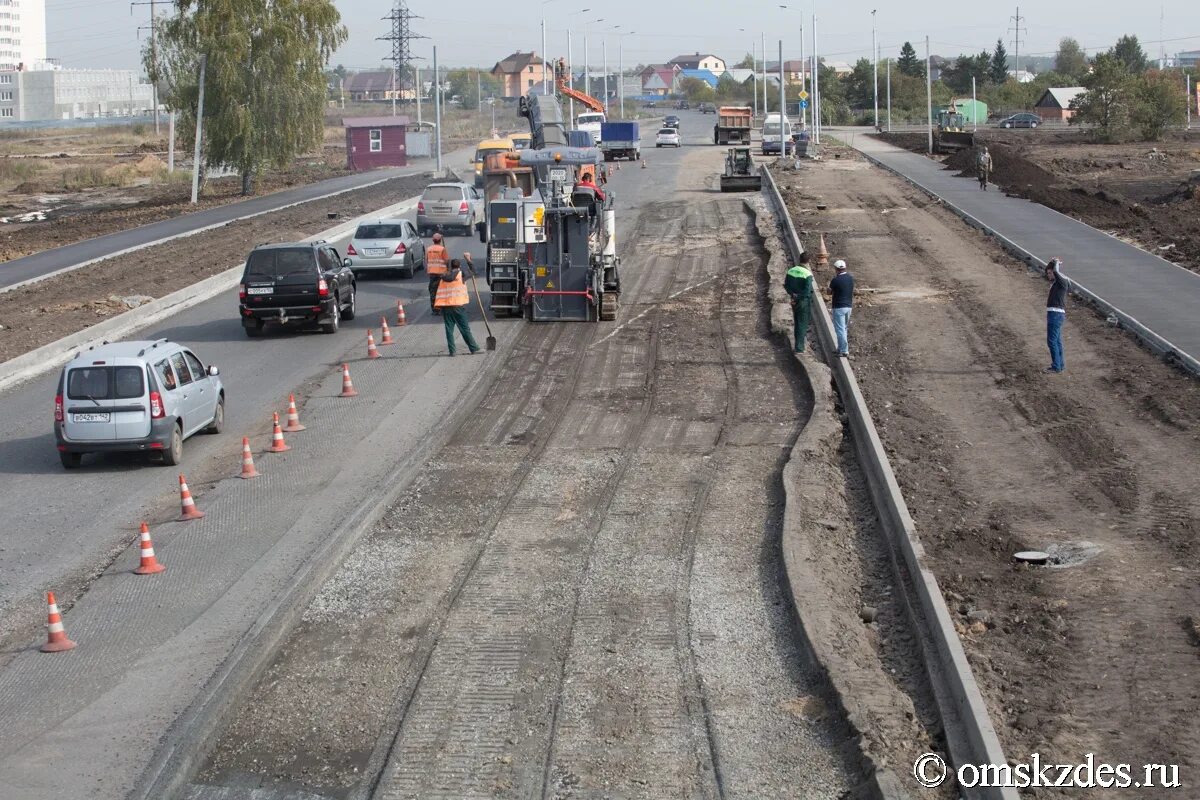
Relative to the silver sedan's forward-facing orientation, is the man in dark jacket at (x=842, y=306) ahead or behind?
behind

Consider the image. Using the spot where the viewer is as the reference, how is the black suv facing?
facing away from the viewer and to the right of the viewer

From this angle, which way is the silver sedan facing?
away from the camera

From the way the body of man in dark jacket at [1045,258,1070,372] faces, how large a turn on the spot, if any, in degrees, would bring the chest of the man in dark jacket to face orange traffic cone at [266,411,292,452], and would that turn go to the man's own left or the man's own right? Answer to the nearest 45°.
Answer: approximately 45° to the man's own left

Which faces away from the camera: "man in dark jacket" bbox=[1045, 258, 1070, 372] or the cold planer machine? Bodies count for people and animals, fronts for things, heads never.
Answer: the cold planer machine

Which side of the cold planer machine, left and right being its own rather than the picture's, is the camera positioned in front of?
back

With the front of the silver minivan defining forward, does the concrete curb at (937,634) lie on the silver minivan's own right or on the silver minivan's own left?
on the silver minivan's own right

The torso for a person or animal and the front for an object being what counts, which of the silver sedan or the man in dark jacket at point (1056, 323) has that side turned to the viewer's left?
the man in dark jacket

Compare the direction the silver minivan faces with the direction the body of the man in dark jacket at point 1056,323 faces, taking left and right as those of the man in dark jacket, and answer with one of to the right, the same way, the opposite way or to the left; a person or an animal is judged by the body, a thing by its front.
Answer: to the right

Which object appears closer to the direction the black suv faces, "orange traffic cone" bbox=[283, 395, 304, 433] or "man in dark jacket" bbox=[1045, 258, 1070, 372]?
the man in dark jacket

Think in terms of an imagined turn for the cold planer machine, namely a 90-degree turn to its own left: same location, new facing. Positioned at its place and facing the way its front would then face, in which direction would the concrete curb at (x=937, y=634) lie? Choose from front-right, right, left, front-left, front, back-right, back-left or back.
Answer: left

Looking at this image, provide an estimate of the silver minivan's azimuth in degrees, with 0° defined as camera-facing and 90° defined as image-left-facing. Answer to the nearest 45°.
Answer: approximately 225°
